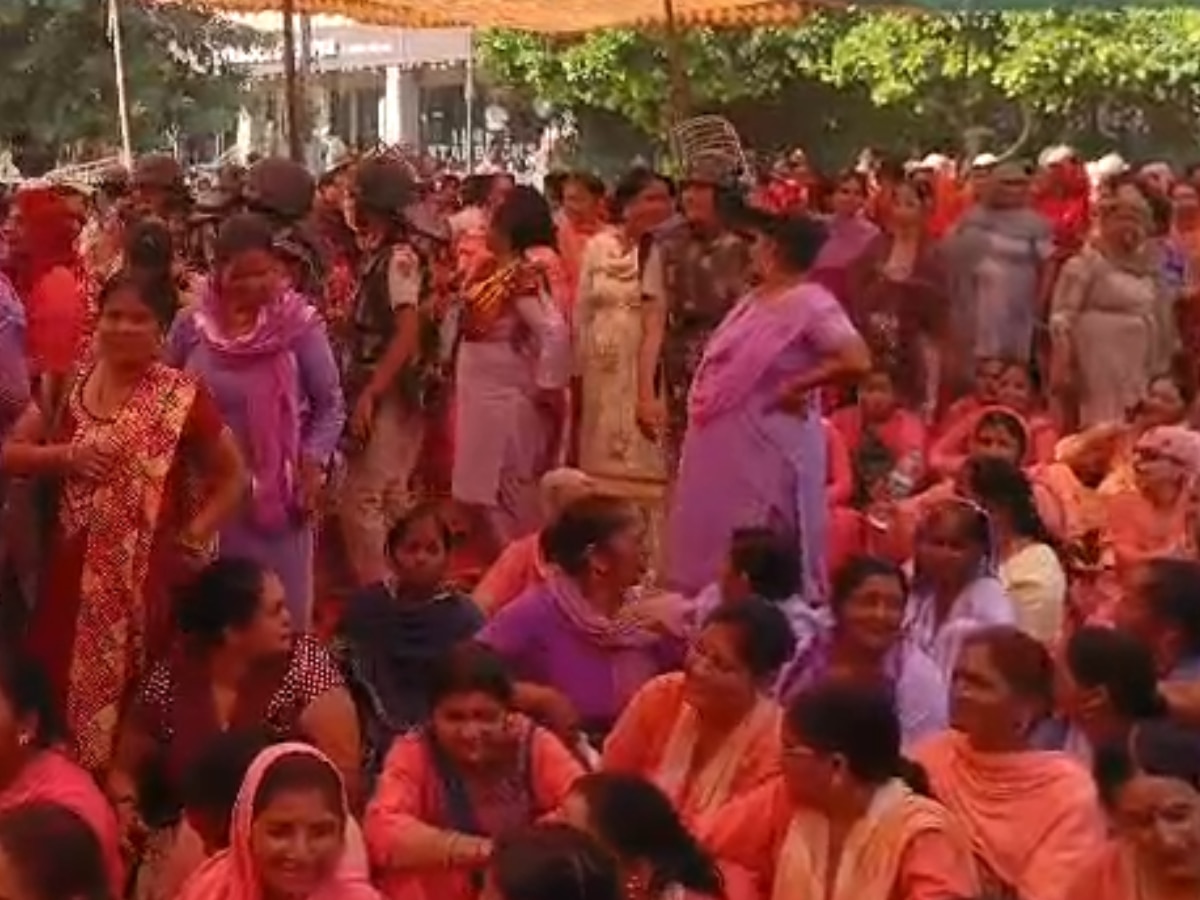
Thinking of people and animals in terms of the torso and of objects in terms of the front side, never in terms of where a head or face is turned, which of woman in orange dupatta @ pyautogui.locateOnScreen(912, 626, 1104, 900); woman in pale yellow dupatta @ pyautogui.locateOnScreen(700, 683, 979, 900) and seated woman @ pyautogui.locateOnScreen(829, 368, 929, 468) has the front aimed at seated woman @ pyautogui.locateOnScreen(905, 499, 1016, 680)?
seated woman @ pyautogui.locateOnScreen(829, 368, 929, 468)

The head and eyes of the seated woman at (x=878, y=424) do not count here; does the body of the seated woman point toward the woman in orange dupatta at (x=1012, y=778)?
yes

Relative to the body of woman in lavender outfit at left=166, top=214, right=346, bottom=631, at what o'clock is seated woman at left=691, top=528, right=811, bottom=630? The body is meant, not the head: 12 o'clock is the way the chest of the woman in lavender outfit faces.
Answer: The seated woman is roughly at 10 o'clock from the woman in lavender outfit.

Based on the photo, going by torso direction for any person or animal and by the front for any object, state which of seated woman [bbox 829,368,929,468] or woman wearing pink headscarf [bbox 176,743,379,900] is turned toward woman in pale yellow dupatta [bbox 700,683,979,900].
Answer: the seated woman

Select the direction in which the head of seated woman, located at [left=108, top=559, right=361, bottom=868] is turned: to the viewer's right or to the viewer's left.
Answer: to the viewer's right
